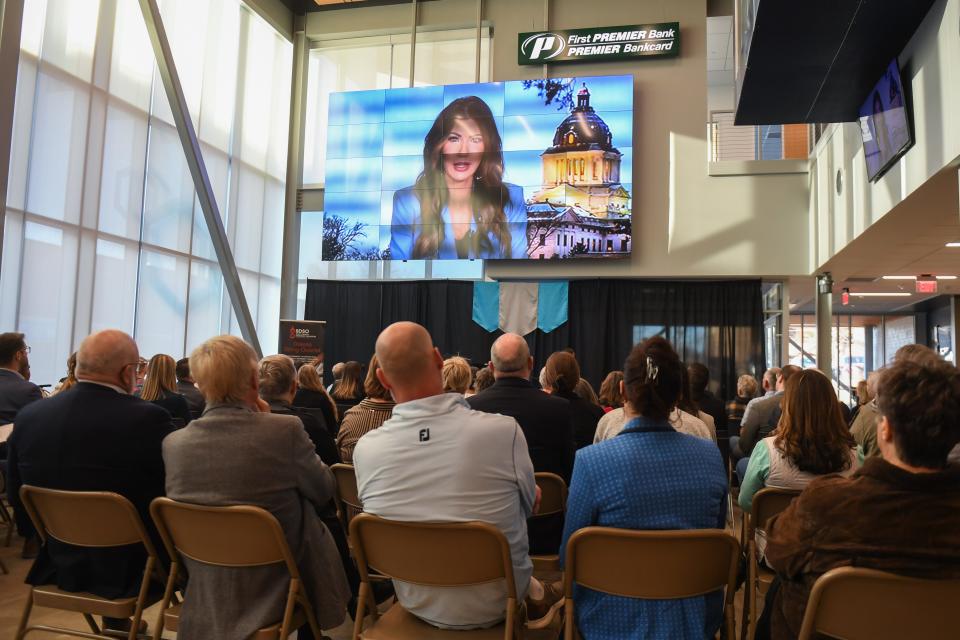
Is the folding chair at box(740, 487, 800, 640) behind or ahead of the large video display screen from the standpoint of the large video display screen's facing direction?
ahead

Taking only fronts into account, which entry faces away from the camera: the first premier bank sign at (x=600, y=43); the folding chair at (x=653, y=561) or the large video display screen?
the folding chair

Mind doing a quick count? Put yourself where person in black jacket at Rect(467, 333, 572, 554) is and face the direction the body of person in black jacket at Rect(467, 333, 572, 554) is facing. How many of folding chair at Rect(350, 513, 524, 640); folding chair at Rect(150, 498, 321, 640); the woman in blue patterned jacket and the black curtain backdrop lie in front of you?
1

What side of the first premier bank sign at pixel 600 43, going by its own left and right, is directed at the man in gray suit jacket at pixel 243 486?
front

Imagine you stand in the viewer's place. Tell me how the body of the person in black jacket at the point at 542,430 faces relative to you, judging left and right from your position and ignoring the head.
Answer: facing away from the viewer

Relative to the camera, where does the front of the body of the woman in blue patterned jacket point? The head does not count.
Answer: away from the camera

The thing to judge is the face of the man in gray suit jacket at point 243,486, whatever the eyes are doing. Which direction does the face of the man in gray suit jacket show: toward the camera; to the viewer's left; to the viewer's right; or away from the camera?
away from the camera

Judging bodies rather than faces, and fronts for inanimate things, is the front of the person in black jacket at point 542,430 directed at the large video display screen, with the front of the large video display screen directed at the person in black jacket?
yes

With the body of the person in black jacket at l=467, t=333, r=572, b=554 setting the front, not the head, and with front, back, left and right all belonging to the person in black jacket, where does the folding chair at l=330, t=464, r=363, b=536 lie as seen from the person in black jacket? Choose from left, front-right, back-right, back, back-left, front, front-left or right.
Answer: left

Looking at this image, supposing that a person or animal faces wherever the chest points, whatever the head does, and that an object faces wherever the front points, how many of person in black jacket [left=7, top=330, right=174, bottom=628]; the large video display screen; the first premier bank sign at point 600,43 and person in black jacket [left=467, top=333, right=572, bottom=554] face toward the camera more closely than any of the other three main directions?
2

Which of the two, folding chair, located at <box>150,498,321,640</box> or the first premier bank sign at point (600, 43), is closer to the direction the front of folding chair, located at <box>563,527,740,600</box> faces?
the first premier bank sign

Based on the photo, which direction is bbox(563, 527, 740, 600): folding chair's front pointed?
away from the camera

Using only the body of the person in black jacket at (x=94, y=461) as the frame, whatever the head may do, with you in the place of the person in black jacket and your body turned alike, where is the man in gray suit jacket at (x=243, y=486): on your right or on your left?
on your right

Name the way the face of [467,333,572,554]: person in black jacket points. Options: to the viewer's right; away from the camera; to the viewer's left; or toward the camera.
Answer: away from the camera

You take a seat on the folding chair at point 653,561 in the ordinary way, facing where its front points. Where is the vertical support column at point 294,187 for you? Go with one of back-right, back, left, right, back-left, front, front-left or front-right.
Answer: front-left

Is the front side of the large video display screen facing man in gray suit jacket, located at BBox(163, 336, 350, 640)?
yes

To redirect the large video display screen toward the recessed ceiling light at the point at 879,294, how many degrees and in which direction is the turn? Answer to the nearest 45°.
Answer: approximately 90° to its left

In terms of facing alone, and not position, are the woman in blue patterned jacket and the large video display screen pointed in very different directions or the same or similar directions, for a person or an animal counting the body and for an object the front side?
very different directions

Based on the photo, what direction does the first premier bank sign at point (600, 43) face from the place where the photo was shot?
facing the viewer

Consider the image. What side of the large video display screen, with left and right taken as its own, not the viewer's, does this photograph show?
front

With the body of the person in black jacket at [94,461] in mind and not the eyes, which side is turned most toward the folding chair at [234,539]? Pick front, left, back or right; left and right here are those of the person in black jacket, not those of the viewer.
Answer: right
